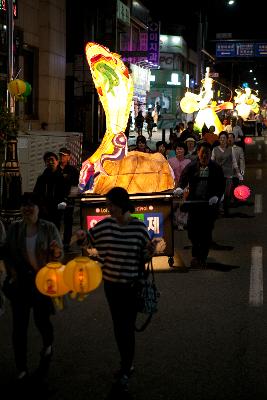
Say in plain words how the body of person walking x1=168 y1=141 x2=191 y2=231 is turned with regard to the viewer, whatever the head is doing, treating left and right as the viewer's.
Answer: facing the viewer

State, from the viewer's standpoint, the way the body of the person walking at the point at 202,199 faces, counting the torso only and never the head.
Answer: toward the camera

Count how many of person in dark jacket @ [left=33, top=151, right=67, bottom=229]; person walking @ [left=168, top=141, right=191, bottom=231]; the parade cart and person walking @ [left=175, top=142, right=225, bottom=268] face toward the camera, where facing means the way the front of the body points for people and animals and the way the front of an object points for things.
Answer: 4

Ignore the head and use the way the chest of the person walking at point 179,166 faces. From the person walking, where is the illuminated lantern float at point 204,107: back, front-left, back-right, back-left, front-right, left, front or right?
back

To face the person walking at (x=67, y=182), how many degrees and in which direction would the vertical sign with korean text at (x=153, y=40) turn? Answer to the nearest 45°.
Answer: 0° — it already faces them

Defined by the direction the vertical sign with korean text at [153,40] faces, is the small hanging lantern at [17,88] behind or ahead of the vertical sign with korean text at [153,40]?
ahead

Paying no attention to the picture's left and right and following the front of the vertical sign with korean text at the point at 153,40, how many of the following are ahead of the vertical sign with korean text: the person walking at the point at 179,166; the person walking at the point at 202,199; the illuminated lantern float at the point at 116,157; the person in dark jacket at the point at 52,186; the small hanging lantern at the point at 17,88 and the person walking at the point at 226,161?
6

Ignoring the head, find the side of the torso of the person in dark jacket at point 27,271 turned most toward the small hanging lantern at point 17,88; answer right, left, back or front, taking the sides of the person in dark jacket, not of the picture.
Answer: back

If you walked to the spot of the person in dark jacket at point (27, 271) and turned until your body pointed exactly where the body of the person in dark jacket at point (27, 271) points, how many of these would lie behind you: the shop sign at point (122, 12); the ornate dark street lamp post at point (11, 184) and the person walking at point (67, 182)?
3

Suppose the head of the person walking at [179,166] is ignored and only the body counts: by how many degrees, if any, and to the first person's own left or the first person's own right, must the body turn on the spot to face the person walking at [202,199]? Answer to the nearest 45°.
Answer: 0° — they already face them

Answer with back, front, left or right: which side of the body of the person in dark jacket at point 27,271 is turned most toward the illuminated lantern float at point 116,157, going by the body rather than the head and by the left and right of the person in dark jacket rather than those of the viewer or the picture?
back

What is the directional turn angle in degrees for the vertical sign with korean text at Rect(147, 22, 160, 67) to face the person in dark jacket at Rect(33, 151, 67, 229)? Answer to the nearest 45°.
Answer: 0° — it already faces them

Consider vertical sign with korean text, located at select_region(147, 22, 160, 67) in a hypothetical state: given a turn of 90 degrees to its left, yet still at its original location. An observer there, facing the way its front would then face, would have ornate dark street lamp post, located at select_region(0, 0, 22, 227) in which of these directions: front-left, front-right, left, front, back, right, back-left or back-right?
right

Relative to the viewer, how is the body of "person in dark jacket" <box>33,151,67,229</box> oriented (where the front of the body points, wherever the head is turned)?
toward the camera

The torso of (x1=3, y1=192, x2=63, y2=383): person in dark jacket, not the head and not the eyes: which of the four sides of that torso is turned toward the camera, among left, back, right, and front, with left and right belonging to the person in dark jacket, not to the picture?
front

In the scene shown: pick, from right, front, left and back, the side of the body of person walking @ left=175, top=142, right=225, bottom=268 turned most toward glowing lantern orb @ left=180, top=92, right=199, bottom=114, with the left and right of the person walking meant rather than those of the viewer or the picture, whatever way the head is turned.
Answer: back

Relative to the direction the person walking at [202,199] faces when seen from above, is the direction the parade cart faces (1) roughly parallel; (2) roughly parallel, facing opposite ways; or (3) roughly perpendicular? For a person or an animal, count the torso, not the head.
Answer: roughly parallel

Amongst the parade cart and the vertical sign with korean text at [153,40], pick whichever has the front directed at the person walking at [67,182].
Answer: the vertical sign with korean text
